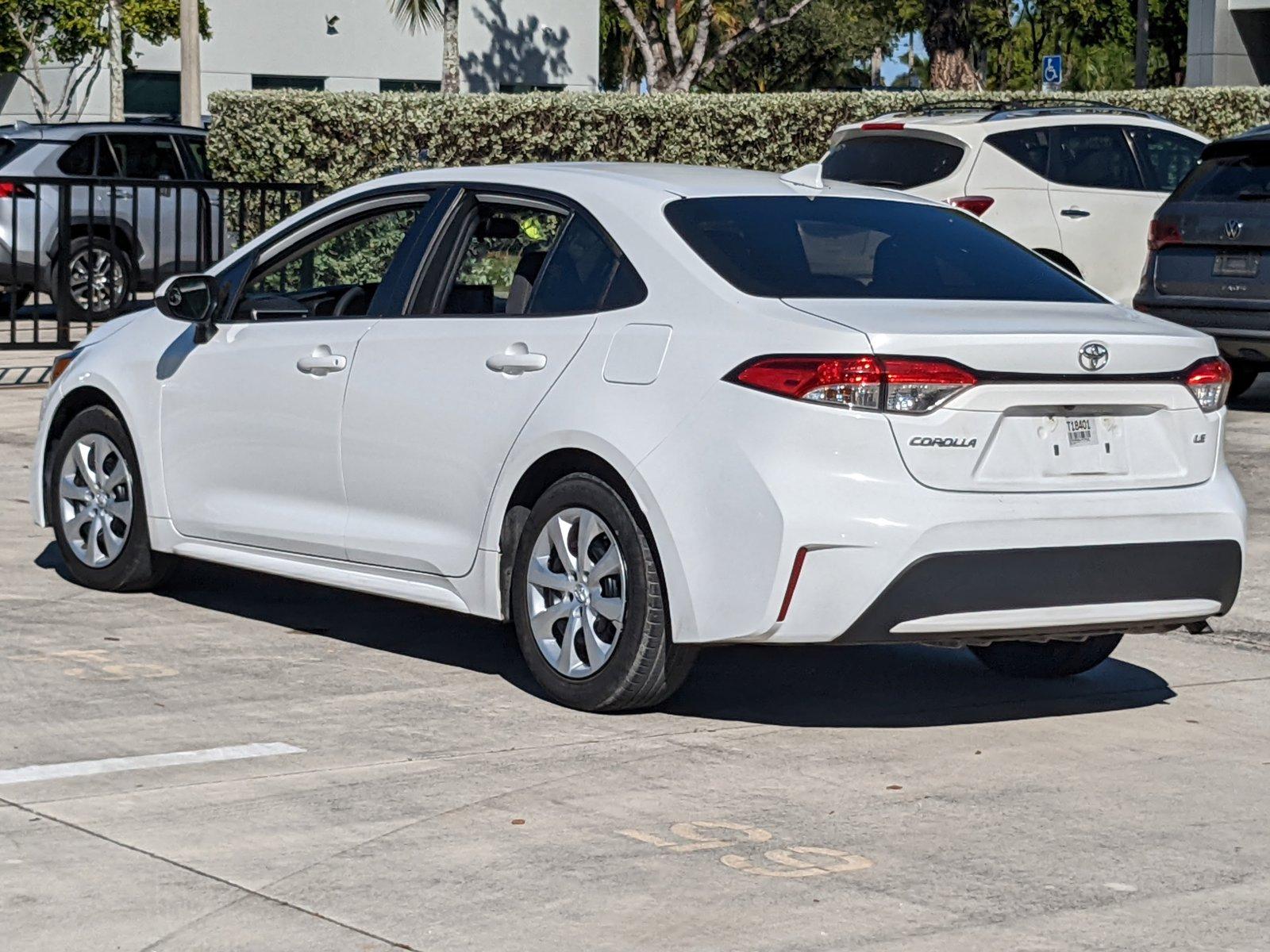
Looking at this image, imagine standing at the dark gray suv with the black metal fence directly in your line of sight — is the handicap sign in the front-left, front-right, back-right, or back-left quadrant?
front-right

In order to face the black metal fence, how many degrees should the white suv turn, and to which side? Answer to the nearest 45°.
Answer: approximately 135° to its left

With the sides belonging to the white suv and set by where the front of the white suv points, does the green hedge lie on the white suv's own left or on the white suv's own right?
on the white suv's own left

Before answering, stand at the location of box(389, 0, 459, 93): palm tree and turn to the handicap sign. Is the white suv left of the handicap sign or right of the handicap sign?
right

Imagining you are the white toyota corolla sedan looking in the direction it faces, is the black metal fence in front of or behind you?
in front

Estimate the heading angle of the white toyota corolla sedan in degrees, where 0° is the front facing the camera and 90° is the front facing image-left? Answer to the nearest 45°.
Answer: approximately 135°

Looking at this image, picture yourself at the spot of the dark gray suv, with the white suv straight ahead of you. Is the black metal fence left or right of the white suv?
left

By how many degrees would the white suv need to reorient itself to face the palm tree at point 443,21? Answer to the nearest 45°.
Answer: approximately 90° to its left

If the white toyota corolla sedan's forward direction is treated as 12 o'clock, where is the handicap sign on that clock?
The handicap sign is roughly at 2 o'clock from the white toyota corolla sedan.

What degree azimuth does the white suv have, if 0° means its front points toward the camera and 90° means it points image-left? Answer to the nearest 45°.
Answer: approximately 225°

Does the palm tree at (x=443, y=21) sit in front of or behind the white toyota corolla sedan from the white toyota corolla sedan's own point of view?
in front

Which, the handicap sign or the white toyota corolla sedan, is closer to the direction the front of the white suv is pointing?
the handicap sign

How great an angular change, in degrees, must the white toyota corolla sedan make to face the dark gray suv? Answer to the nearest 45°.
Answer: approximately 90° to its right

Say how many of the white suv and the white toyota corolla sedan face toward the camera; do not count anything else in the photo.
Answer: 0

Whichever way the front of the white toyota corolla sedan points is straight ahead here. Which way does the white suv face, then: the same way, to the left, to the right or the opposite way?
to the right
